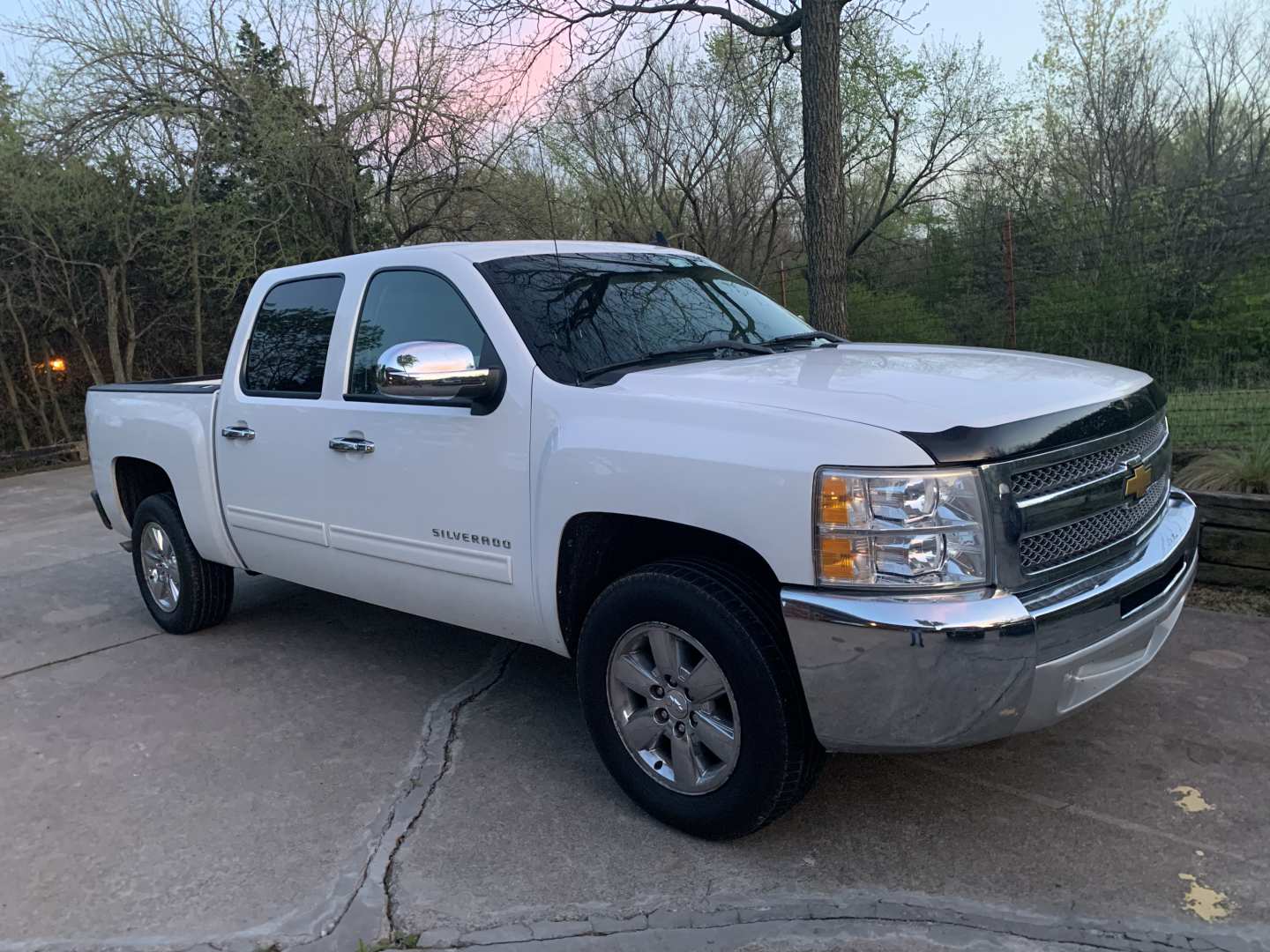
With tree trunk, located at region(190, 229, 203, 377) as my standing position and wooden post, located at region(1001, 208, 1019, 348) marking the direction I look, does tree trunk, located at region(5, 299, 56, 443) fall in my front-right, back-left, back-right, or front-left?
back-right

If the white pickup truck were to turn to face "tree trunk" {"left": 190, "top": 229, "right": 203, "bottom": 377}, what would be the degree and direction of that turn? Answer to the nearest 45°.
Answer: approximately 180°

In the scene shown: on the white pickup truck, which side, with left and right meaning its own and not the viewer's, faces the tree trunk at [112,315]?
back

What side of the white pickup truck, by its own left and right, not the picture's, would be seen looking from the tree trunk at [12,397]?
back

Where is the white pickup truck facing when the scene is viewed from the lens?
facing the viewer and to the right of the viewer

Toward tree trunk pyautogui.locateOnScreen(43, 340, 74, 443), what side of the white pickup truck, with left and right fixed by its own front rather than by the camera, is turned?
back

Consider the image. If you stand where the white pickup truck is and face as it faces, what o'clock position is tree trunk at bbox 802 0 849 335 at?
The tree trunk is roughly at 8 o'clock from the white pickup truck.

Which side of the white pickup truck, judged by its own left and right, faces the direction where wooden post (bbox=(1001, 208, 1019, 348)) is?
left
